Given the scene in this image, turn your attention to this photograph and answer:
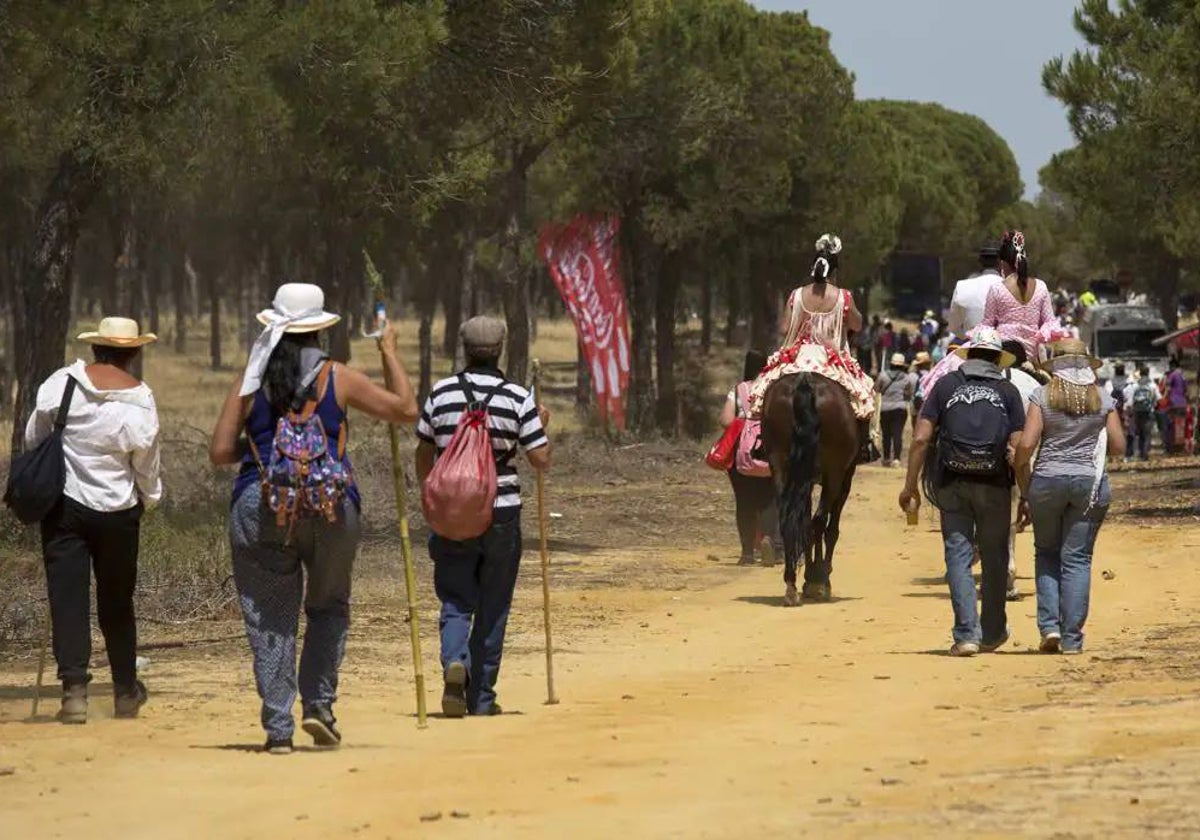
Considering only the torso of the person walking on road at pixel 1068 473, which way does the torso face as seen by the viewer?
away from the camera

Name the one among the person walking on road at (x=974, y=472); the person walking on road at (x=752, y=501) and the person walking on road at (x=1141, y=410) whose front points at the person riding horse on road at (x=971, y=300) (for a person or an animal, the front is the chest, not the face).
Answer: the person walking on road at (x=974, y=472)

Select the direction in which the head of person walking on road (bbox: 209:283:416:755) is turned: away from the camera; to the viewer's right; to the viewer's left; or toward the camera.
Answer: away from the camera

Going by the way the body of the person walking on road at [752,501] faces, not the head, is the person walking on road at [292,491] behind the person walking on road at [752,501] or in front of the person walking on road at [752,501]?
behind

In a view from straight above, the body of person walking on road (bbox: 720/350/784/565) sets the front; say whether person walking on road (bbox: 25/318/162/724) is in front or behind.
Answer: behind

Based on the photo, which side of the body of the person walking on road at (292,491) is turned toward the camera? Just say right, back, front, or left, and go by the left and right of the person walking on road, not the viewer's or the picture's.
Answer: back

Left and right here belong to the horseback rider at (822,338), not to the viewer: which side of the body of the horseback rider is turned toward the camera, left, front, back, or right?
back

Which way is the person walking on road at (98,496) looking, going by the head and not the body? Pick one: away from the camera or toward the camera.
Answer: away from the camera

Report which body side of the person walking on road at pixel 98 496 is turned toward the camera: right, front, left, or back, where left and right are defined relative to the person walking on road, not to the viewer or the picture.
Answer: back

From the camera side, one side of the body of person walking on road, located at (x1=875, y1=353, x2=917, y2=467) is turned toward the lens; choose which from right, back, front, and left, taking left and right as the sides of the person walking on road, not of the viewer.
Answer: back

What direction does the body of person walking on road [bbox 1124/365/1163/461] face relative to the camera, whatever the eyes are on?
away from the camera

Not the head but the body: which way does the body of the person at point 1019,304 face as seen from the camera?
away from the camera

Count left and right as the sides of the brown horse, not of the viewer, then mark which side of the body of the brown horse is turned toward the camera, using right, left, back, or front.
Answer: back

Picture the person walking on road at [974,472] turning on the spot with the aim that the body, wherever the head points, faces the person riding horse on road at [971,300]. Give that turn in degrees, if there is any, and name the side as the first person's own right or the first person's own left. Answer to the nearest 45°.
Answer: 0° — they already face them

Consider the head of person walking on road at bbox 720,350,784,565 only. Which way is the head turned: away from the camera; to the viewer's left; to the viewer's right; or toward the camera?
away from the camera

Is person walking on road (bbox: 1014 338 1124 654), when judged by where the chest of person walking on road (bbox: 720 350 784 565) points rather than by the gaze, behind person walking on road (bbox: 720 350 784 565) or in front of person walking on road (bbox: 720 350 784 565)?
behind
